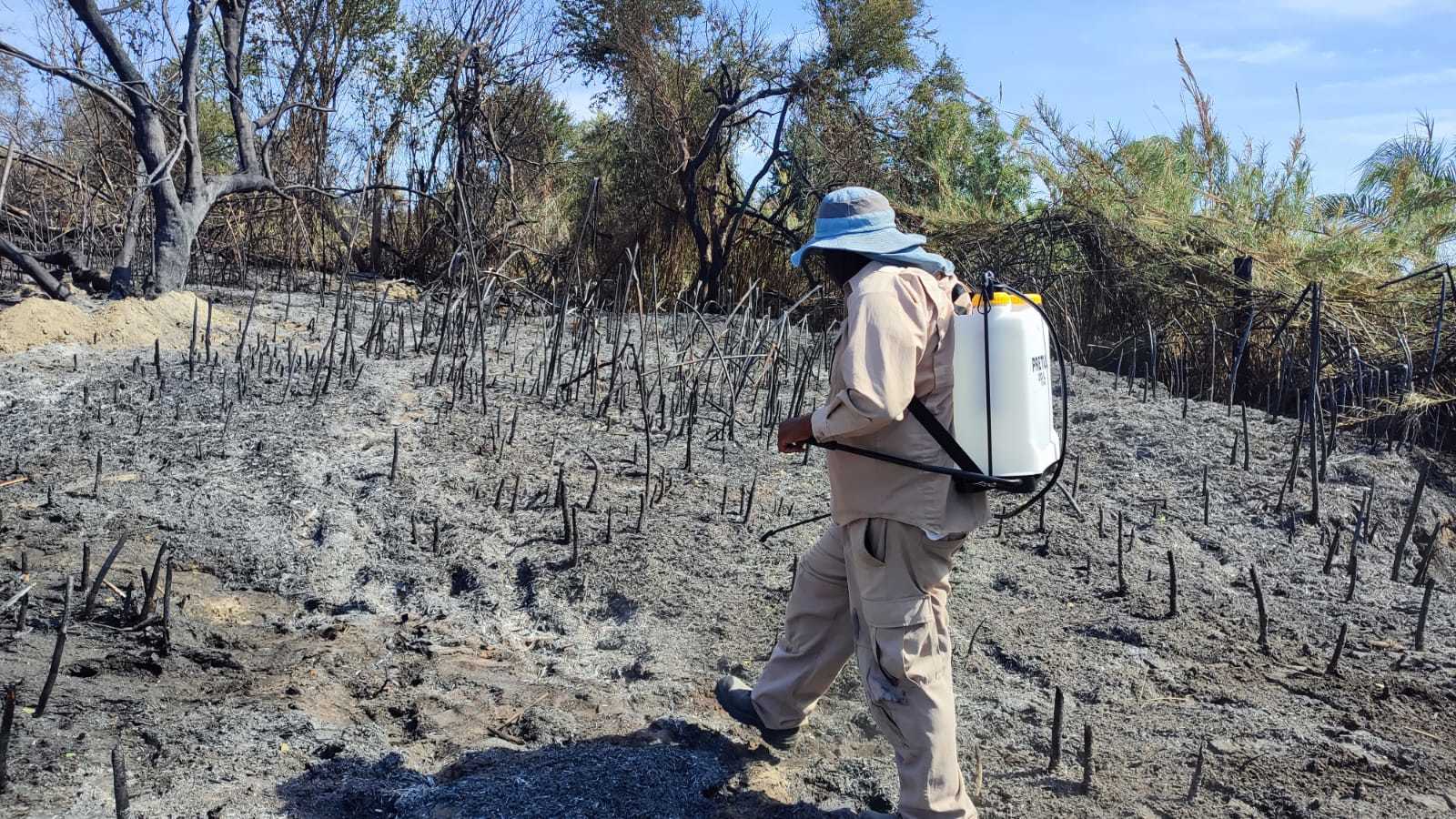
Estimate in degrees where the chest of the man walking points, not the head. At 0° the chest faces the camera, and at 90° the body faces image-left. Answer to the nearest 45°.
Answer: approximately 90°

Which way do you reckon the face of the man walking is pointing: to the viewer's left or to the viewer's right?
to the viewer's left
